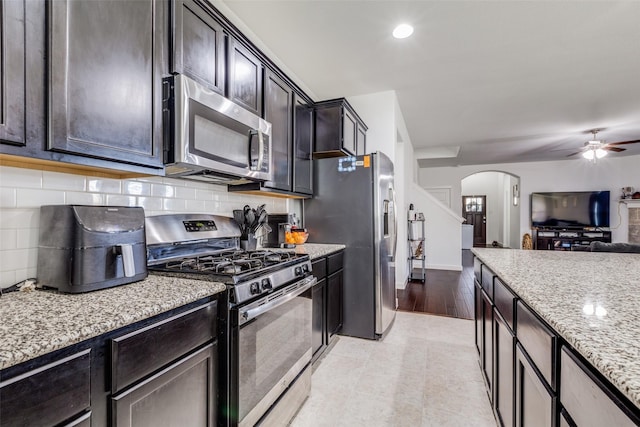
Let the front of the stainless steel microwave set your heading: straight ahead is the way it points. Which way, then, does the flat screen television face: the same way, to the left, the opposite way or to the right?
to the right

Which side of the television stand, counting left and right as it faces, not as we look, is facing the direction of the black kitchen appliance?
front

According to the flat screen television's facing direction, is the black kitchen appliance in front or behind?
in front

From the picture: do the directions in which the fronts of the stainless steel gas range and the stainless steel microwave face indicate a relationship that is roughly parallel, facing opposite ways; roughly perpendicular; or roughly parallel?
roughly parallel

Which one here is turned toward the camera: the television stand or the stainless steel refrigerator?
the television stand

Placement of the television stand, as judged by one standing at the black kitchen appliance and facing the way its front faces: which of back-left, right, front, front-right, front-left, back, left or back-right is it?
front-left

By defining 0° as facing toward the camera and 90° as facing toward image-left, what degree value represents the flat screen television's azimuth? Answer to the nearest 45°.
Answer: approximately 0°

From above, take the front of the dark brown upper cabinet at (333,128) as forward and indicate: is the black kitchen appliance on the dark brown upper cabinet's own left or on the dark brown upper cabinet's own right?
on the dark brown upper cabinet's own right

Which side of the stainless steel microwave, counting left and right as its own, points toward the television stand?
left

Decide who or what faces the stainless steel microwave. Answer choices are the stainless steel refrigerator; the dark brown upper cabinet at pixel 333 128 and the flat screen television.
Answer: the flat screen television

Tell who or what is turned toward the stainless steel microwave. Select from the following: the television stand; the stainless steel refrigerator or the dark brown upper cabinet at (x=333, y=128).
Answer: the television stand

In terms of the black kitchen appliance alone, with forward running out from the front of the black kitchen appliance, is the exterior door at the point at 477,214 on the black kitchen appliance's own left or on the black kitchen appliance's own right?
on the black kitchen appliance's own left

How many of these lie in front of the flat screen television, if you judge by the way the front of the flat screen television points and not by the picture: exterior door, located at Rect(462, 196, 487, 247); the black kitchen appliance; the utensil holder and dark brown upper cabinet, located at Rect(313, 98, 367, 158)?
3

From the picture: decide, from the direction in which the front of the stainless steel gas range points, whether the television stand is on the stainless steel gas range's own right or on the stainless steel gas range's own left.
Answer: on the stainless steel gas range's own left

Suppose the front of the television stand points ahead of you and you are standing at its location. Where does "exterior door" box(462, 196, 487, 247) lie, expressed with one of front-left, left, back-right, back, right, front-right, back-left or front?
back-right

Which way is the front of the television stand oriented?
toward the camera

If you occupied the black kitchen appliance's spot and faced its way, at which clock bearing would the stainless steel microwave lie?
The stainless steel microwave is roughly at 10 o'clock from the black kitchen appliance.

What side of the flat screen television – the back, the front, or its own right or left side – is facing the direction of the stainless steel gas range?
front
